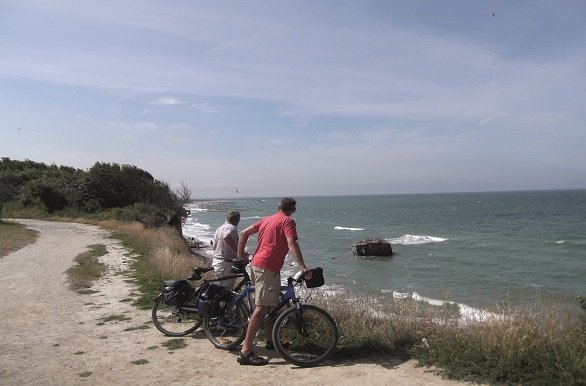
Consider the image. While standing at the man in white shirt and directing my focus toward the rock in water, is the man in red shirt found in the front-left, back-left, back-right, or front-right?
back-right

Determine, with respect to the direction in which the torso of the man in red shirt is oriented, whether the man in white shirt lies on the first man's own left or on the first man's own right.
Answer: on the first man's own left

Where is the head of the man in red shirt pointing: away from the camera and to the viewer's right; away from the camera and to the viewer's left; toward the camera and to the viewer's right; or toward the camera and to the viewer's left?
away from the camera and to the viewer's right

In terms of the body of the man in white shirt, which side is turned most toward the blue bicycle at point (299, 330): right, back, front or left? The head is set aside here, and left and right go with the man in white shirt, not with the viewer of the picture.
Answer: right

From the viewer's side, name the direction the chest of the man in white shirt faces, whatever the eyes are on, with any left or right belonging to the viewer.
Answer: facing away from the viewer and to the right of the viewer

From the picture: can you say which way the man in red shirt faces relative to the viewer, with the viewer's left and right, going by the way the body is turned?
facing away from the viewer and to the right of the viewer

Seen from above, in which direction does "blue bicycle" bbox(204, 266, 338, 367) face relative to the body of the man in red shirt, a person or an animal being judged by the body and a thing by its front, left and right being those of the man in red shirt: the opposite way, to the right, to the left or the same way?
to the right

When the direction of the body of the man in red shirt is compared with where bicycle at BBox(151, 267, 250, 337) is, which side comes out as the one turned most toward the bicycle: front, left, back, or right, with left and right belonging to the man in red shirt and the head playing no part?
left

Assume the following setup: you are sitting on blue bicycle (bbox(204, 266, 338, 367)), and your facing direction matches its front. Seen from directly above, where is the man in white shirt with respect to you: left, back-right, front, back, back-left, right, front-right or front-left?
back

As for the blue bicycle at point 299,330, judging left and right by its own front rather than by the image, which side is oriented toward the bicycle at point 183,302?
back

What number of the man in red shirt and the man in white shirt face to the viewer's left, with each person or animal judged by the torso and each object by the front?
0

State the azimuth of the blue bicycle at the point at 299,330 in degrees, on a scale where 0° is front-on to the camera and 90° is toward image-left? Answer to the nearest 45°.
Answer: approximately 315°
